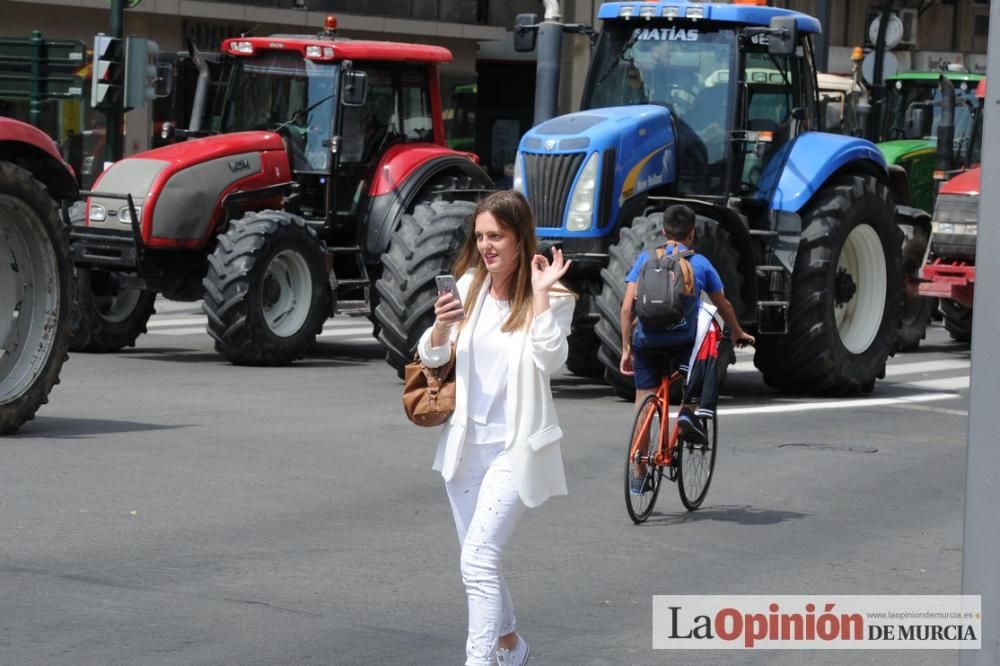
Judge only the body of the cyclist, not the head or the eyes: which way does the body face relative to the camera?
away from the camera

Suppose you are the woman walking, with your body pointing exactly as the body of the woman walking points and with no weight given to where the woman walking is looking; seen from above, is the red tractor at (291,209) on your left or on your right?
on your right

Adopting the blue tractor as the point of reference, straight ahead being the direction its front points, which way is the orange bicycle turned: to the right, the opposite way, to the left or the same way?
the opposite way

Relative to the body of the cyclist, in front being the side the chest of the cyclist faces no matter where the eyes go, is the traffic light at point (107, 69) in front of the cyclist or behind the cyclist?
in front

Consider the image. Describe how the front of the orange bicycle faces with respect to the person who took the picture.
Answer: facing away from the viewer and to the right of the viewer

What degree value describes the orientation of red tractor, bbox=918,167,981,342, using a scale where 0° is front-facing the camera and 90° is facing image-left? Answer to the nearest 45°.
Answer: approximately 45°

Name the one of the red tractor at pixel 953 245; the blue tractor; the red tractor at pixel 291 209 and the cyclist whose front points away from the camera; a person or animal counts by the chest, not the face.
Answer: the cyclist

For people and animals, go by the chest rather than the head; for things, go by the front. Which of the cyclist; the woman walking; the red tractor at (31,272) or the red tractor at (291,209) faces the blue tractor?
the cyclist

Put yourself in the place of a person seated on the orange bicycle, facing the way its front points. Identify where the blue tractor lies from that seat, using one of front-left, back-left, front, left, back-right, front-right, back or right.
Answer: front-left

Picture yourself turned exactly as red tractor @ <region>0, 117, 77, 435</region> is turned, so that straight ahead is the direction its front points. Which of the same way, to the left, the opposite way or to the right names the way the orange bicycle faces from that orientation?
the opposite way

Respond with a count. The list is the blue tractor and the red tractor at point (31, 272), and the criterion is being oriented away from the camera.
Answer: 0

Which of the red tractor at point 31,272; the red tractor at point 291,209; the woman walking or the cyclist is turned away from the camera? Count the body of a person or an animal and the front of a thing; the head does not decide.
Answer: the cyclist

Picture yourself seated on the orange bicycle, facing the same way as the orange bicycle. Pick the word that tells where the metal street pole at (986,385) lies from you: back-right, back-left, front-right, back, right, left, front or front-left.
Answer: back-right

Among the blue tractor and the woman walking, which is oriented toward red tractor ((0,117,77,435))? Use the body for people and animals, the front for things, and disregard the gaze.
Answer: the blue tractor

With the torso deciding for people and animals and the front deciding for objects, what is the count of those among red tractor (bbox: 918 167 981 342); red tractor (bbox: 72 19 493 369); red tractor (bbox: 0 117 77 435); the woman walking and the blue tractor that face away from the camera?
0

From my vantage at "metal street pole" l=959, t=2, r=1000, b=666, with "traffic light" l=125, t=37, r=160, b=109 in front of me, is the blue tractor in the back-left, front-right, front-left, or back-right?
front-right

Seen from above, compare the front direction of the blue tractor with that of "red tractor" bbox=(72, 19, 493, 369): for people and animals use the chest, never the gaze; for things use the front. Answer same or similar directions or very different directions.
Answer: same or similar directions

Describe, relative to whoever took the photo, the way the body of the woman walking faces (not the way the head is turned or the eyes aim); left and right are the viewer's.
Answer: facing the viewer and to the left of the viewer

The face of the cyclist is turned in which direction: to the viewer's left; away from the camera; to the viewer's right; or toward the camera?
away from the camera

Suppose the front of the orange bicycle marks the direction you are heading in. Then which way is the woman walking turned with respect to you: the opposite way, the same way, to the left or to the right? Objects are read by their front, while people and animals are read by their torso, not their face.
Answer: the opposite way

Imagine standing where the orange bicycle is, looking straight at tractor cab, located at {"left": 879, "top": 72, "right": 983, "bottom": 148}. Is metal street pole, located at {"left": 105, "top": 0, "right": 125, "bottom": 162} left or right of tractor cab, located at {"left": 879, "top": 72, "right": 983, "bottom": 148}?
left
